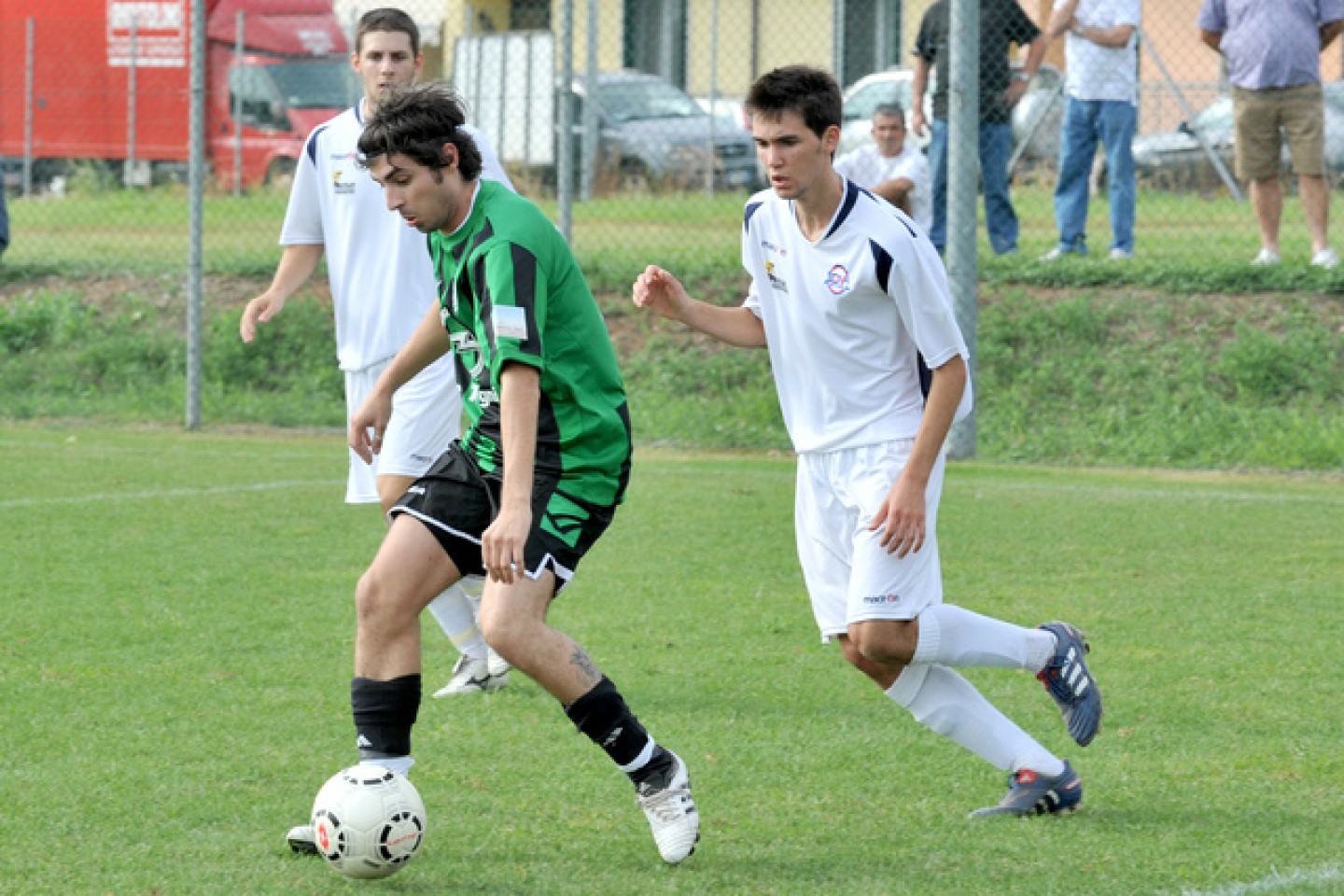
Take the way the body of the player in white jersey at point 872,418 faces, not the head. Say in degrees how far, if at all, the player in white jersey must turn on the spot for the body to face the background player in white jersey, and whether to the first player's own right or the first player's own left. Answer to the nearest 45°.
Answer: approximately 90° to the first player's own right

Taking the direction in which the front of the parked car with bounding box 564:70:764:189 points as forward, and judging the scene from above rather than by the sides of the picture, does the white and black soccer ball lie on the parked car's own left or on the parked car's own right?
on the parked car's own right

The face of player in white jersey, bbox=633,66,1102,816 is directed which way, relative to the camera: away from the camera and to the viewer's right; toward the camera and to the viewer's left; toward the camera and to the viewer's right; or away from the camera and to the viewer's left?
toward the camera and to the viewer's left

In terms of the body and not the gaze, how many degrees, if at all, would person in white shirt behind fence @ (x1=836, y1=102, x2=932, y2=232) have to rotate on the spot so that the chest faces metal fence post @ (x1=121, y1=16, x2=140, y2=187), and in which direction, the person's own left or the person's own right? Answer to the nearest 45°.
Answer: approximately 135° to the person's own right

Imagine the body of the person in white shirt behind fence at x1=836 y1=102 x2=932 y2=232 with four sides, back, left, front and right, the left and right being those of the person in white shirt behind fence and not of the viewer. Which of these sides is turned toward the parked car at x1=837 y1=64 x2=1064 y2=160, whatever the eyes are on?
back

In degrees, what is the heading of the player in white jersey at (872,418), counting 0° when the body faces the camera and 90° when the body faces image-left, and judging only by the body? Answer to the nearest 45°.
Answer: approximately 45°

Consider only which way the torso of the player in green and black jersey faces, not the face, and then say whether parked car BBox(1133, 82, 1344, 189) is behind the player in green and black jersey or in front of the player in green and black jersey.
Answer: behind

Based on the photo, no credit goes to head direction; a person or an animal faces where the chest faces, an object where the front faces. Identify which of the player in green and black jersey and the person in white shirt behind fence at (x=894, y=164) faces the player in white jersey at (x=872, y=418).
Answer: the person in white shirt behind fence

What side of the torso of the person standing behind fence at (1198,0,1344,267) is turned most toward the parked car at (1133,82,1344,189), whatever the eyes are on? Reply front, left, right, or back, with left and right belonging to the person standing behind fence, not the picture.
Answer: back

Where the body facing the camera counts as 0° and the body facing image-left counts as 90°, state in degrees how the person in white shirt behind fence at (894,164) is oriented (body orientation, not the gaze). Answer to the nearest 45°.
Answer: approximately 0°

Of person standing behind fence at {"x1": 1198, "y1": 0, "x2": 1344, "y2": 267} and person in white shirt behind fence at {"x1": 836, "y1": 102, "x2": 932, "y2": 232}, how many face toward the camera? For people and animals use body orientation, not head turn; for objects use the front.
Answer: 2
